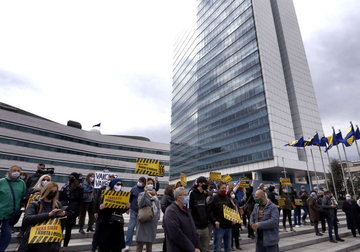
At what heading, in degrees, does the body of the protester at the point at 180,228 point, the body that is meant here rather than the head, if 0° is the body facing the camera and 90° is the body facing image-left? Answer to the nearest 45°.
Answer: approximately 315°

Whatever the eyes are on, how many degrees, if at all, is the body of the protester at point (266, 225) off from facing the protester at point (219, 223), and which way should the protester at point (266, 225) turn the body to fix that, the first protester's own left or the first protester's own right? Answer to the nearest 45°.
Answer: approximately 90° to the first protester's own right

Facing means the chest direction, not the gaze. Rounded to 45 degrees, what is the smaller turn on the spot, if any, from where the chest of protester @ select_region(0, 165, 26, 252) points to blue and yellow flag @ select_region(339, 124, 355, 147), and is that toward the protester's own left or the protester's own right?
approximately 90° to the protester's own left

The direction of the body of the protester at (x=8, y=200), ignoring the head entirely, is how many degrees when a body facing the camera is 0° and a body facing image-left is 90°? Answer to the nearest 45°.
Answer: approximately 0°

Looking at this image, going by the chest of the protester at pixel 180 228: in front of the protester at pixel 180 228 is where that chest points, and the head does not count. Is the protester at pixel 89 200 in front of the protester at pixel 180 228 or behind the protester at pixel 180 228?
behind
